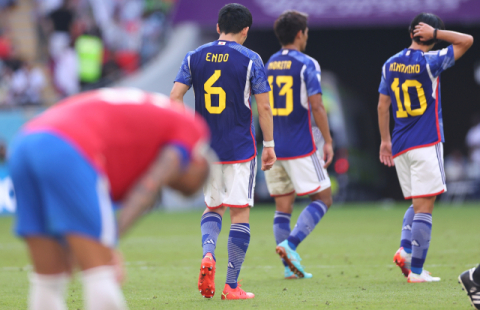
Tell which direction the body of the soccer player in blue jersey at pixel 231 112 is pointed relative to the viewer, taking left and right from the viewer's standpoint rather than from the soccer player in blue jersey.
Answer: facing away from the viewer and to the right of the viewer

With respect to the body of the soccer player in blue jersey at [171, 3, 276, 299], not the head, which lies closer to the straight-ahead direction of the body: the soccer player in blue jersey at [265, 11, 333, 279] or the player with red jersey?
the soccer player in blue jersey

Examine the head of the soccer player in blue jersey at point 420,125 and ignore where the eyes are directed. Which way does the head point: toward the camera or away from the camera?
away from the camera

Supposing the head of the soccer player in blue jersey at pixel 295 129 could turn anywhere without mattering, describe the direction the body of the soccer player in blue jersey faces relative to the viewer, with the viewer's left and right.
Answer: facing away from the viewer and to the right of the viewer

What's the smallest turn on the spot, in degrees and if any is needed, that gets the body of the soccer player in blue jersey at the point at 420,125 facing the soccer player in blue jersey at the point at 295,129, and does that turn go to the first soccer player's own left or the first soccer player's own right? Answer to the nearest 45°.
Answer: approximately 135° to the first soccer player's own left

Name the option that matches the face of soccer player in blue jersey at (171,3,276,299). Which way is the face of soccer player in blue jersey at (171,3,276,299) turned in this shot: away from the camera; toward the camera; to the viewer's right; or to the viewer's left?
away from the camera

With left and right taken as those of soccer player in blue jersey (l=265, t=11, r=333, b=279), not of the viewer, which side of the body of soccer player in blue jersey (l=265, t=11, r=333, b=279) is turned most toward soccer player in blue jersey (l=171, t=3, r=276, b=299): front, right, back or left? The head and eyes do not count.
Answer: back

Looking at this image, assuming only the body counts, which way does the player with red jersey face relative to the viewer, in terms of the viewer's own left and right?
facing away from the viewer and to the right of the viewer

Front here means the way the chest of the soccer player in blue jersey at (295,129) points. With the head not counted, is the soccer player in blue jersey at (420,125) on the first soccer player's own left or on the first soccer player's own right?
on the first soccer player's own right

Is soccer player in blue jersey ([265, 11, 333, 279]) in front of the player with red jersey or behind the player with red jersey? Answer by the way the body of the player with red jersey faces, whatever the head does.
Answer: in front

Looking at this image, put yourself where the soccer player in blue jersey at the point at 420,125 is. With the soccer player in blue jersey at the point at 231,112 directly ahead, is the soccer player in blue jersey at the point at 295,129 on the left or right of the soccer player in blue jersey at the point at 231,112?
right

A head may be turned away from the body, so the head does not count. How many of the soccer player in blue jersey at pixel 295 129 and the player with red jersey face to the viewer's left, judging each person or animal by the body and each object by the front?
0

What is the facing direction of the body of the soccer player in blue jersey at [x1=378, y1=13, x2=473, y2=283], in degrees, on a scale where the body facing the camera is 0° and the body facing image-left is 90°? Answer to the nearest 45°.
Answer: approximately 225°

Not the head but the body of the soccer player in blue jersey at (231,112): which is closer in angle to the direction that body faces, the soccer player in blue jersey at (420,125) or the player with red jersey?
the soccer player in blue jersey
